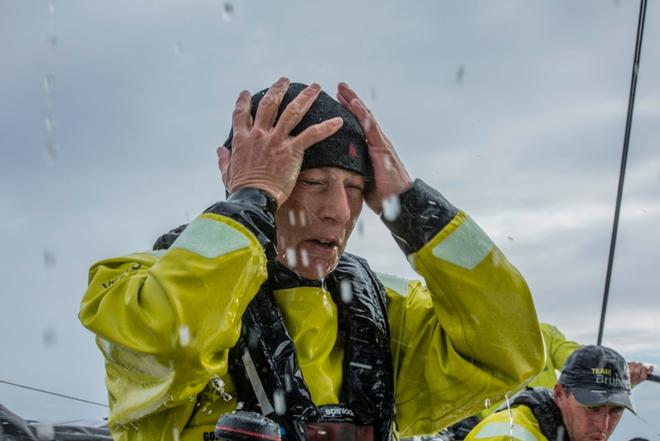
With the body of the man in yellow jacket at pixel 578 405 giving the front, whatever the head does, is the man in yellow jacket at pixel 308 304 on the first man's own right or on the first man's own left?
on the first man's own right

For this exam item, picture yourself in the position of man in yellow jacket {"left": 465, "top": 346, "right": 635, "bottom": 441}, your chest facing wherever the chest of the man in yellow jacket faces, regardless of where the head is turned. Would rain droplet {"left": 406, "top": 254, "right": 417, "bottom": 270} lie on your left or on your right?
on your right
